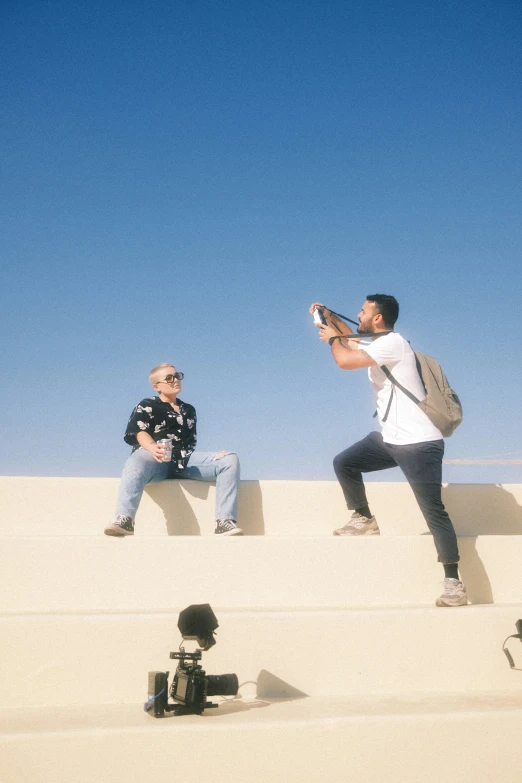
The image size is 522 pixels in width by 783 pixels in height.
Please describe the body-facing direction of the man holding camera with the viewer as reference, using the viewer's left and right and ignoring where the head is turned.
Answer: facing to the left of the viewer

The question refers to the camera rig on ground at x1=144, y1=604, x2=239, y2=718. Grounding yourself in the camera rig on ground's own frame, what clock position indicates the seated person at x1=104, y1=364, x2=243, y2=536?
The seated person is roughly at 9 o'clock from the camera rig on ground.

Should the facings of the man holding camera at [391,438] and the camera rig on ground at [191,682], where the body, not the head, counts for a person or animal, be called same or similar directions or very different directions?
very different directions

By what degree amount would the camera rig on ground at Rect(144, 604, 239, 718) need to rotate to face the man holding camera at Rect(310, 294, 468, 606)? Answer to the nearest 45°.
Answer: approximately 45° to its left

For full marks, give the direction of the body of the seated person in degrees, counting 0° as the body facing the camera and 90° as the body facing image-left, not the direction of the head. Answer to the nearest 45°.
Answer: approximately 315°

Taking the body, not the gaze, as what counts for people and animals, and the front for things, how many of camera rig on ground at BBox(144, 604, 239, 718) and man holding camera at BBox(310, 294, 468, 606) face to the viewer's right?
1

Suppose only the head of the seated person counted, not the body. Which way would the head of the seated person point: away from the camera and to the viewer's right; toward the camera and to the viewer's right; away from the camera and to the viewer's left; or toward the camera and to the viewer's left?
toward the camera and to the viewer's right

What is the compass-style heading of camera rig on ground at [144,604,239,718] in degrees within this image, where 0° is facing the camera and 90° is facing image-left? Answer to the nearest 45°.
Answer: approximately 270°

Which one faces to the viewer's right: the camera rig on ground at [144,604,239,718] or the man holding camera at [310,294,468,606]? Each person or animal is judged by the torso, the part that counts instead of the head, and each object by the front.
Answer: the camera rig on ground

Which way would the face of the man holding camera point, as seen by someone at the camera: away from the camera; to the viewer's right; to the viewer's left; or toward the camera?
to the viewer's left
